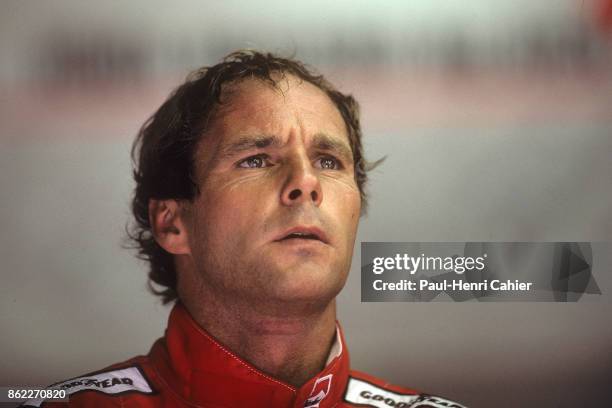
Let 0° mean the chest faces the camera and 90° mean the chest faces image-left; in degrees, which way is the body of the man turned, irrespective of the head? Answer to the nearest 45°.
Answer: approximately 315°
